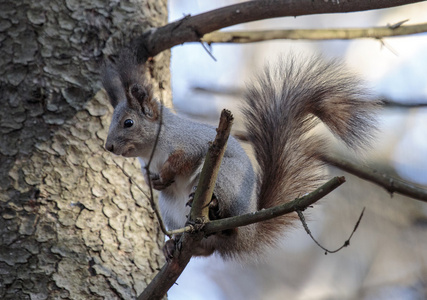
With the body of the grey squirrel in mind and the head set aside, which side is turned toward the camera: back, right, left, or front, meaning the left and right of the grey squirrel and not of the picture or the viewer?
left

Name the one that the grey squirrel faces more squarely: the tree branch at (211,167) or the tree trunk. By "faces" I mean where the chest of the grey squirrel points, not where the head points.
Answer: the tree trunk

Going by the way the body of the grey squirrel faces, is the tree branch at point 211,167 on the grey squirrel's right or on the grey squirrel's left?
on the grey squirrel's left

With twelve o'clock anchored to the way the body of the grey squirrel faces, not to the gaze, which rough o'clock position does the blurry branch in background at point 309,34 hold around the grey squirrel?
The blurry branch in background is roughly at 4 o'clock from the grey squirrel.

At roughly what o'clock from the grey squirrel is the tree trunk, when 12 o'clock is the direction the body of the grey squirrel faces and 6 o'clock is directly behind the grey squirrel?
The tree trunk is roughly at 12 o'clock from the grey squirrel.

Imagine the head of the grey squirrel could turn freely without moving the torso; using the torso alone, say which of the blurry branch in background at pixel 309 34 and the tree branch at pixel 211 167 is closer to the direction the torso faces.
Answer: the tree branch
